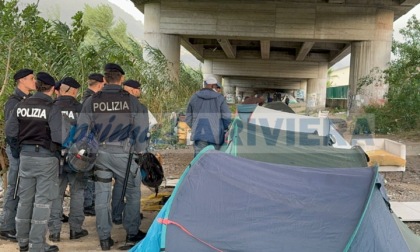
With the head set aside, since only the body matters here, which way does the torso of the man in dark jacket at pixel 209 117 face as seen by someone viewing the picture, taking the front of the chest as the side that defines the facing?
away from the camera

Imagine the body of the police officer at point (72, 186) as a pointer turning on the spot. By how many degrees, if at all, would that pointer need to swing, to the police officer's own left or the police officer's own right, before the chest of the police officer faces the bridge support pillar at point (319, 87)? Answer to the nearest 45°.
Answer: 0° — they already face it

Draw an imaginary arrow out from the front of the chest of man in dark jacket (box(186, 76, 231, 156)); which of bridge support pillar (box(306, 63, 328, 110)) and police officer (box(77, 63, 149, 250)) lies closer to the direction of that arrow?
the bridge support pillar

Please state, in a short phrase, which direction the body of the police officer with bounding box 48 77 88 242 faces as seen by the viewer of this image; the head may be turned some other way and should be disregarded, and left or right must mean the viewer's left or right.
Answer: facing away from the viewer and to the right of the viewer

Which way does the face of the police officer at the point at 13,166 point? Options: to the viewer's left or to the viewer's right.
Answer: to the viewer's right

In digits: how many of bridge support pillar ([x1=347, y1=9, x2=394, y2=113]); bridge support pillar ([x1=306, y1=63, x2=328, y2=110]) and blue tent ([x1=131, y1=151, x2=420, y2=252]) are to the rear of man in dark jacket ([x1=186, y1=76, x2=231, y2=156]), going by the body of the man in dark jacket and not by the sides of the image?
1

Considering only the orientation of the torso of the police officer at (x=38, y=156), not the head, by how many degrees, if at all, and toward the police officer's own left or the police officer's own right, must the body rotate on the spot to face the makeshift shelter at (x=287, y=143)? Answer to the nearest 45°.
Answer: approximately 45° to the police officer's own right

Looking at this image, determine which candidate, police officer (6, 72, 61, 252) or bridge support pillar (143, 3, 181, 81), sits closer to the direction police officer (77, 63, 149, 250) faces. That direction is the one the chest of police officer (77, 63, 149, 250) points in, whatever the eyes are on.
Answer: the bridge support pillar

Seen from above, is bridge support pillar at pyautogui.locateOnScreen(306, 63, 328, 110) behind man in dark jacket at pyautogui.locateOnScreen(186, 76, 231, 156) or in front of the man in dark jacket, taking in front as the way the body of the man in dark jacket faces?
in front

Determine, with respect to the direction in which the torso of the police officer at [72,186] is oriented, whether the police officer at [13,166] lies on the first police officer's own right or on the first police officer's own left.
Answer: on the first police officer's own left

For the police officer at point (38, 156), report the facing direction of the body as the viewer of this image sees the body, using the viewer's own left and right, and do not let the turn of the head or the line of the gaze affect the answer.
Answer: facing away from the viewer and to the right of the viewer
